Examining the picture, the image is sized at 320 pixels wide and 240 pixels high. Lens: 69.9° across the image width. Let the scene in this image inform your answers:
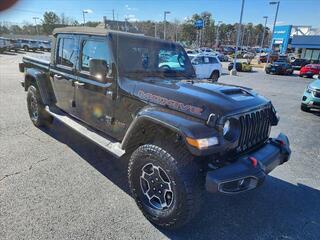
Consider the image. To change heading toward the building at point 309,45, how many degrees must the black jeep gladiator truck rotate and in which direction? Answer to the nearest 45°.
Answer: approximately 90° to its left

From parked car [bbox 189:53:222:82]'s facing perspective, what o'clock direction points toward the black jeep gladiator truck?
The black jeep gladiator truck is roughly at 9 o'clock from the parked car.

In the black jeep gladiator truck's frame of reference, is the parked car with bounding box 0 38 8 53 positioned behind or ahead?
behind

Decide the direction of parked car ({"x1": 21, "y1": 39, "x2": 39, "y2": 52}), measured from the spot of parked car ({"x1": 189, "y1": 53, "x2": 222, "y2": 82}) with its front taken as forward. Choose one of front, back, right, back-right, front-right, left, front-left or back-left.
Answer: front-right

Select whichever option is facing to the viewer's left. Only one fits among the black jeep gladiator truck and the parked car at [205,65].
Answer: the parked car

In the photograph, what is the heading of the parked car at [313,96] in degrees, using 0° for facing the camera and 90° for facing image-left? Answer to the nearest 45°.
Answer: approximately 45°

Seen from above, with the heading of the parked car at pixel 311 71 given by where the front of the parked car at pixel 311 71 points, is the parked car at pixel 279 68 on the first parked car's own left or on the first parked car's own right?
on the first parked car's own right

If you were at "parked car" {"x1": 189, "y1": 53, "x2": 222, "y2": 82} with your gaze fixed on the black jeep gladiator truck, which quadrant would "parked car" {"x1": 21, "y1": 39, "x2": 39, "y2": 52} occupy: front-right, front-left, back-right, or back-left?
back-right

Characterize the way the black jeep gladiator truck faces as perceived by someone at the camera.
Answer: facing the viewer and to the right of the viewer

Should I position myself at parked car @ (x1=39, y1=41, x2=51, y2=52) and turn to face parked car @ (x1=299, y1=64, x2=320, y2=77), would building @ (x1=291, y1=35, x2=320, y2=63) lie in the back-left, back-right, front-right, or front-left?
front-left

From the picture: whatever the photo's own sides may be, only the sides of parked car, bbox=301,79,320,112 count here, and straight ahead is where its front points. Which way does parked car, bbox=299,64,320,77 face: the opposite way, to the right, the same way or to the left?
the same way

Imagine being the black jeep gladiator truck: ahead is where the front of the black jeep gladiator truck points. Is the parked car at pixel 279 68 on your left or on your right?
on your left

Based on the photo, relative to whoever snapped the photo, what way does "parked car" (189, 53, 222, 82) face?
facing to the left of the viewer

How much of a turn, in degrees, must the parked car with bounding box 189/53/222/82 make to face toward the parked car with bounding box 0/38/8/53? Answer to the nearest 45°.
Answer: approximately 45° to its right

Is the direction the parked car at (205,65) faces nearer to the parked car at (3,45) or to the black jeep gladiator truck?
the parked car
